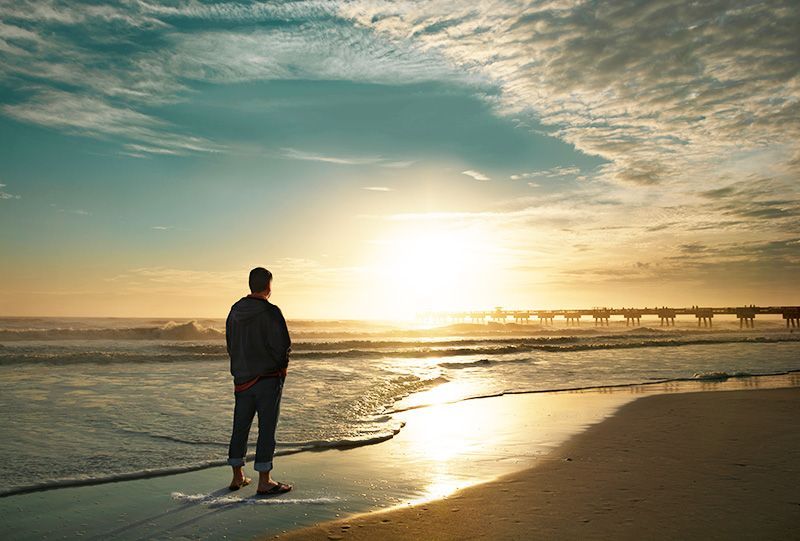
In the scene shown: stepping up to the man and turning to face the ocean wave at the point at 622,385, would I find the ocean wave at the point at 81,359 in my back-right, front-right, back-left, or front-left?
front-left

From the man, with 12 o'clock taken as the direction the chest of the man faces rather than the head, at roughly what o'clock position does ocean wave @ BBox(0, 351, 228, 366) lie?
The ocean wave is roughly at 10 o'clock from the man.

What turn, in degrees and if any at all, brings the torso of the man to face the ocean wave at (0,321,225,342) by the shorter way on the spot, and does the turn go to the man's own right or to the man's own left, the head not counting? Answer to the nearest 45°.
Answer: approximately 45° to the man's own left

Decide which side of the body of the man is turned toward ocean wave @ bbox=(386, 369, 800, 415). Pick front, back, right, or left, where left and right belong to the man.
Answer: front

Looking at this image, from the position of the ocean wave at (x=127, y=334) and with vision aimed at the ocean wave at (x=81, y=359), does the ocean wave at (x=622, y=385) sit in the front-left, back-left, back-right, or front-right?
front-left

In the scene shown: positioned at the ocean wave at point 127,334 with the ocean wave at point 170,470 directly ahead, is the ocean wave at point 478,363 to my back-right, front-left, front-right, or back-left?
front-left

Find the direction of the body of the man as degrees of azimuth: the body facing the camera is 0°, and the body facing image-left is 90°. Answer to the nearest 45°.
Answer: approximately 225°

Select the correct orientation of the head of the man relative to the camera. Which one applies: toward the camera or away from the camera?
away from the camera

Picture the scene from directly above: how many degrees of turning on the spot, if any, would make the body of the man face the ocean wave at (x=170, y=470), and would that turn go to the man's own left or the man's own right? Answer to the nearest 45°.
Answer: approximately 90° to the man's own left

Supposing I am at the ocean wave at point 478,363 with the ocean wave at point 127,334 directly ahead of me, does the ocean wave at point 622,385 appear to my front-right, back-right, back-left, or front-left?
back-left

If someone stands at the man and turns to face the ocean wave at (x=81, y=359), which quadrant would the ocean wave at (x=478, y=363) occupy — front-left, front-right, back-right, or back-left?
front-right

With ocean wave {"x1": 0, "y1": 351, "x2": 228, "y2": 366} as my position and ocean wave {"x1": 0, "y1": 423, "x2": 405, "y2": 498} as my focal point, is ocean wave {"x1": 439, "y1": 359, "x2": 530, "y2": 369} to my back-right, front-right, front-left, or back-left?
front-left

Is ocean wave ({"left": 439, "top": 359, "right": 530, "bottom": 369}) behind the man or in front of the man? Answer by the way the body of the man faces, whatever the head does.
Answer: in front
